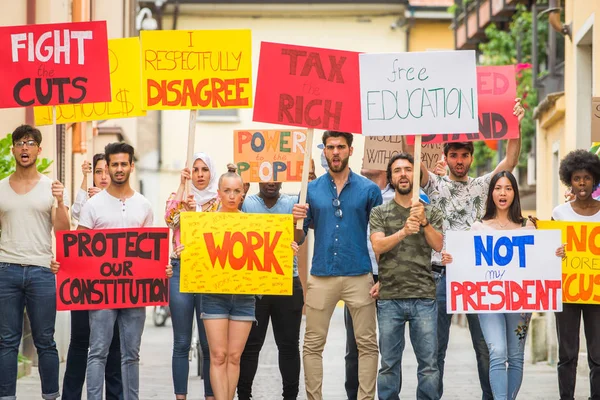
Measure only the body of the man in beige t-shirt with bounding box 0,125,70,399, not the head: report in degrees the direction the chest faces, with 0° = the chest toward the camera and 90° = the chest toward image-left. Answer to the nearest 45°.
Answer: approximately 0°

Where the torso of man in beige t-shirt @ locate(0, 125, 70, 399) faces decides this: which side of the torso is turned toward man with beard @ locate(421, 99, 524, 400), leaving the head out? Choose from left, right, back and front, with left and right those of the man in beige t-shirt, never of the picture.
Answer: left

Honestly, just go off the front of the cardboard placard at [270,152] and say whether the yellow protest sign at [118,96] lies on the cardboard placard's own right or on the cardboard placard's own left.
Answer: on the cardboard placard's own right

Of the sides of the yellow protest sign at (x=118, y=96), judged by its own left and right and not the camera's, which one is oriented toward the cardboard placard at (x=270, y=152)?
left

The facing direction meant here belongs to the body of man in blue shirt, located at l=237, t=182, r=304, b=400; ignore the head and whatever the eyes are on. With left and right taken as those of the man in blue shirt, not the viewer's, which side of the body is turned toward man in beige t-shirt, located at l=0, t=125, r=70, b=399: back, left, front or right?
right
